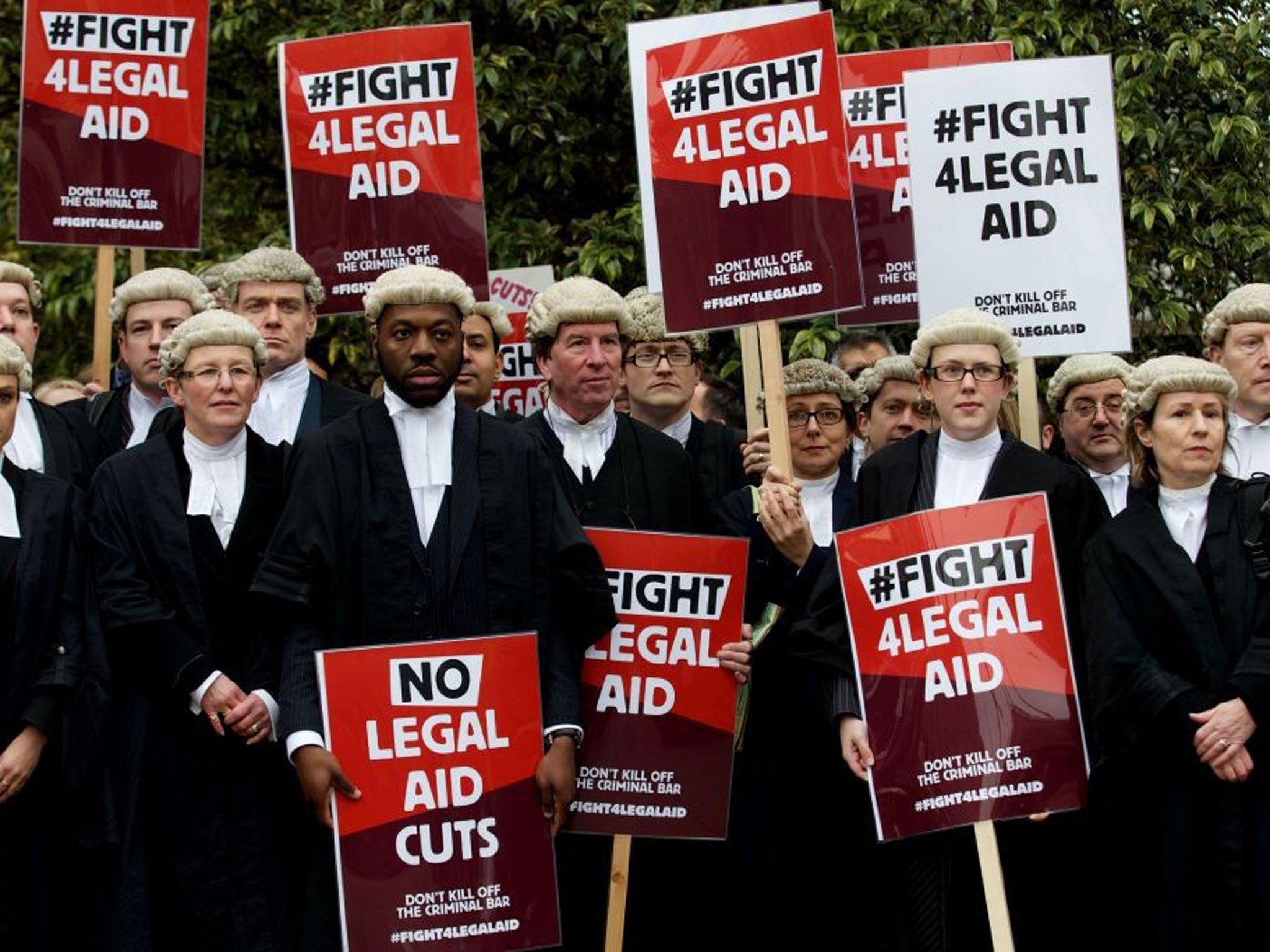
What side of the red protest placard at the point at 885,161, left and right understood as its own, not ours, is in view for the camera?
front

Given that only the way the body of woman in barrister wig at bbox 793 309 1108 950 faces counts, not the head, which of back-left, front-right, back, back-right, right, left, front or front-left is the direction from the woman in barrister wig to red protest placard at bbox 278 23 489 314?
back-right

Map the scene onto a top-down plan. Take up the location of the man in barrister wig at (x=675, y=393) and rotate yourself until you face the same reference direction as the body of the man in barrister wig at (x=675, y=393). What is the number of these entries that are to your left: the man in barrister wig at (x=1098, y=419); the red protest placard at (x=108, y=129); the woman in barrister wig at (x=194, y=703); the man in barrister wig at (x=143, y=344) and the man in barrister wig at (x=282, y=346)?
1

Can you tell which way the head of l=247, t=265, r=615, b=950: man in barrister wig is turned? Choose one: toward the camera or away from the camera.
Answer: toward the camera

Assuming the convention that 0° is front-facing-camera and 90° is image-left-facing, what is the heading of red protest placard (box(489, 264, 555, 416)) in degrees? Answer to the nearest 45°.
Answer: approximately 0°

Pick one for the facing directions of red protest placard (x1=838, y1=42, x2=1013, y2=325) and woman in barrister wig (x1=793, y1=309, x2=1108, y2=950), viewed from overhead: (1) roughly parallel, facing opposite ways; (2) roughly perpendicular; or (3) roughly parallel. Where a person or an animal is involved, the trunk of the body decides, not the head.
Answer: roughly parallel

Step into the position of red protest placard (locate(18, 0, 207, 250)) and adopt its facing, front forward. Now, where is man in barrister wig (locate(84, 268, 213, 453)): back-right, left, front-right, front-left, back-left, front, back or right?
front

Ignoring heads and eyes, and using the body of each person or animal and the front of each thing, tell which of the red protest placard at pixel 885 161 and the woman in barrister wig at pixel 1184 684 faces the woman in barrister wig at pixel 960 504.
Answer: the red protest placard

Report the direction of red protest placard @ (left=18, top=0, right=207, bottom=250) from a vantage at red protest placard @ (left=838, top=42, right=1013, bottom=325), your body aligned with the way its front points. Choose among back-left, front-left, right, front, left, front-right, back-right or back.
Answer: right

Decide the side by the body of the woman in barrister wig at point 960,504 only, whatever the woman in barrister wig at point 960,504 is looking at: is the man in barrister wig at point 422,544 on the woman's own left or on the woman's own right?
on the woman's own right

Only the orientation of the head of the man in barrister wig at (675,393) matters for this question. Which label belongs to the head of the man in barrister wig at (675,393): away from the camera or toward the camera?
toward the camera

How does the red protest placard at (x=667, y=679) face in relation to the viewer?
toward the camera

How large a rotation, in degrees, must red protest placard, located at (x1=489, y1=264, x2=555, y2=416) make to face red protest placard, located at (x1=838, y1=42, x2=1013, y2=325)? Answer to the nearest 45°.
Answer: approximately 90° to its left

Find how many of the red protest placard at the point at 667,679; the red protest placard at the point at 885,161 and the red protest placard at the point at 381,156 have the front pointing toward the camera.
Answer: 3

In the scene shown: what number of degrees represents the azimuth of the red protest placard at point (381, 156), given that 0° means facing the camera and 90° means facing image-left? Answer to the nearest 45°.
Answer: approximately 0°

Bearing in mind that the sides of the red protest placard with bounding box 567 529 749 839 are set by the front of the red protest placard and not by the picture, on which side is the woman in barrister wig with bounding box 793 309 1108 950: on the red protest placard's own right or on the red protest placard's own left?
on the red protest placard's own left

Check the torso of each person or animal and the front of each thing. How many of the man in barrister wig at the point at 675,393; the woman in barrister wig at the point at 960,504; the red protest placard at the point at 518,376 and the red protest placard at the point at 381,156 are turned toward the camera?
4

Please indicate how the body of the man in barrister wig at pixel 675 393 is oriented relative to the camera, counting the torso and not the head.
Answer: toward the camera
